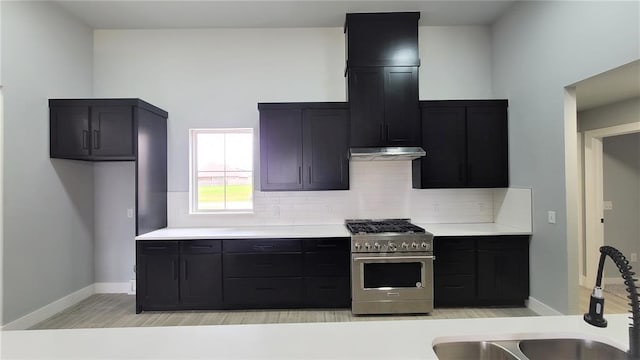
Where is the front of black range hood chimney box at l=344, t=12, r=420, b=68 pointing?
toward the camera

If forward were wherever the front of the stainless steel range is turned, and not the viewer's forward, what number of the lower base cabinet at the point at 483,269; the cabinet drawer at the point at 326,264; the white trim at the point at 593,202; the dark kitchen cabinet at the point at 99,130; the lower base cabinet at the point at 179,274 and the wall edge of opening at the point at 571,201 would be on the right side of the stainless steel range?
3

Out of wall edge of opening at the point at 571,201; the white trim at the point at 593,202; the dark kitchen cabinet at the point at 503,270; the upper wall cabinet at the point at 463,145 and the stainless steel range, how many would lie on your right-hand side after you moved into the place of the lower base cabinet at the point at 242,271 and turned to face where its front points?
0

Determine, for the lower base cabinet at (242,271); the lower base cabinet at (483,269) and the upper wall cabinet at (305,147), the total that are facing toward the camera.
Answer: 3

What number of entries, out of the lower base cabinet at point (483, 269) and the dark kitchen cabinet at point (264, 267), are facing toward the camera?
2

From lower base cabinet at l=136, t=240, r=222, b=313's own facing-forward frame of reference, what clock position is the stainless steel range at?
The stainless steel range is roughly at 10 o'clock from the lower base cabinet.

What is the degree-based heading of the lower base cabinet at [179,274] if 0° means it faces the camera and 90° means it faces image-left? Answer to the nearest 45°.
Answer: approximately 0°

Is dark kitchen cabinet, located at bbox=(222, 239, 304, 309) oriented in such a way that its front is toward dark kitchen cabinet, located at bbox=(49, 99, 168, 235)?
no

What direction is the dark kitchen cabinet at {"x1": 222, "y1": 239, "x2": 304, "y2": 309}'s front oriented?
toward the camera

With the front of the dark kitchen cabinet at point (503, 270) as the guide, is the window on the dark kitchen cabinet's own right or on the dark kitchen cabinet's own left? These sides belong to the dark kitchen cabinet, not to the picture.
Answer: on the dark kitchen cabinet's own right

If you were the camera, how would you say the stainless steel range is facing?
facing the viewer
